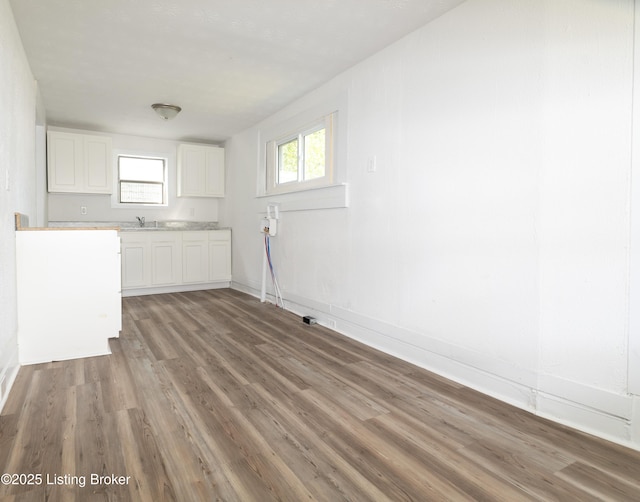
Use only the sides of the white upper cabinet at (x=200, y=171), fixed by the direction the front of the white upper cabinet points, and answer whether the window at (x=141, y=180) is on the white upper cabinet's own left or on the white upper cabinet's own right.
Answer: on the white upper cabinet's own right

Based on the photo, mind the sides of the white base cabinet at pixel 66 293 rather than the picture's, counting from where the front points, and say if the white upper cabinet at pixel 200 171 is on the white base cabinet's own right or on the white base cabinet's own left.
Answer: on the white base cabinet's own left

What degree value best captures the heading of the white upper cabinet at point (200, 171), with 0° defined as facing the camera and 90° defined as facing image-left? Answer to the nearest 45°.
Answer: approximately 0°

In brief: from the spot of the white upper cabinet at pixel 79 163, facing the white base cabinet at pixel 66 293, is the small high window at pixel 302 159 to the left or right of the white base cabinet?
left
